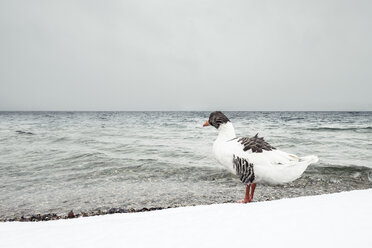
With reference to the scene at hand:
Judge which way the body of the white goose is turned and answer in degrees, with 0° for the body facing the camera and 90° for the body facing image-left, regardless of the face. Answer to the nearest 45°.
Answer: approximately 90°
